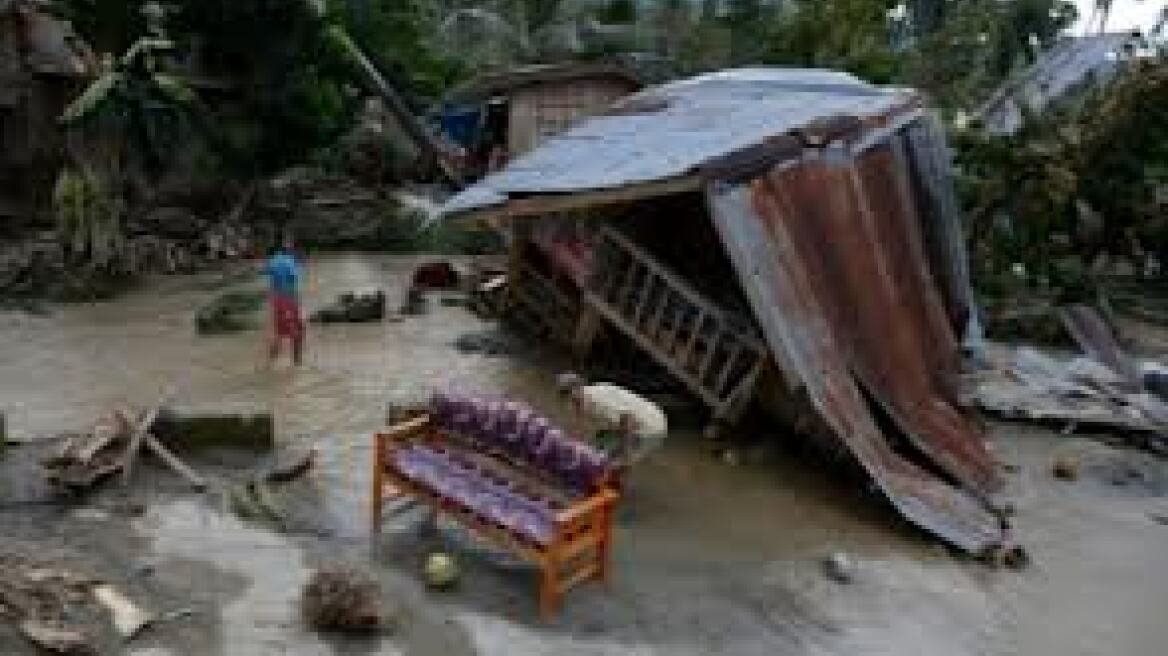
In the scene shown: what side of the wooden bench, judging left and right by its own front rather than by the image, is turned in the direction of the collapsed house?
back

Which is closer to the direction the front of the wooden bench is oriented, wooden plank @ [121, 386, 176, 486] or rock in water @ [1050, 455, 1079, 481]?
the wooden plank

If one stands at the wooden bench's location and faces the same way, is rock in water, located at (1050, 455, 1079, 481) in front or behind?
behind

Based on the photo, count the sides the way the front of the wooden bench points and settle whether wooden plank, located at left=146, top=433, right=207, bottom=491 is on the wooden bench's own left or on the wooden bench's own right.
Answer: on the wooden bench's own right

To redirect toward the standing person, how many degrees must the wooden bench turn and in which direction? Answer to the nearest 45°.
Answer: approximately 90° to its right

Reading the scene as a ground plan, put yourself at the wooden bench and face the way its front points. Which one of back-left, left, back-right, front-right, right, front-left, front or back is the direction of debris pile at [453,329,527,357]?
back-right

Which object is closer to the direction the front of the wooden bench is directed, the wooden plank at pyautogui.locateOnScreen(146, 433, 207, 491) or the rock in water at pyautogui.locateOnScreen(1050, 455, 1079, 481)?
the wooden plank

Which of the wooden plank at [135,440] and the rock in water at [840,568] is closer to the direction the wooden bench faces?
the wooden plank

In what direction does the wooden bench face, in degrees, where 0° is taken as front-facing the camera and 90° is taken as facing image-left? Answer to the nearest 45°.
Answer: approximately 45°

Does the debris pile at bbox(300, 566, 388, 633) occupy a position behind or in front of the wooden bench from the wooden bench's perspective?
in front

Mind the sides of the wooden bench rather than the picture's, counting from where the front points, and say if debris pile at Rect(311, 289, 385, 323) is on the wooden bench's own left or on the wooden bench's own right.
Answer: on the wooden bench's own right

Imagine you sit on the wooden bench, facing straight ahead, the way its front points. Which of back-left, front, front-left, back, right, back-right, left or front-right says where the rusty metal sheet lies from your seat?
back

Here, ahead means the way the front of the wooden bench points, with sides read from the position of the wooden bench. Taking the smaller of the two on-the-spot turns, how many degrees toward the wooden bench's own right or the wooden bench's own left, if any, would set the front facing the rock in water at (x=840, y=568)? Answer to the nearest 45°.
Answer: approximately 135° to the wooden bench's own left
